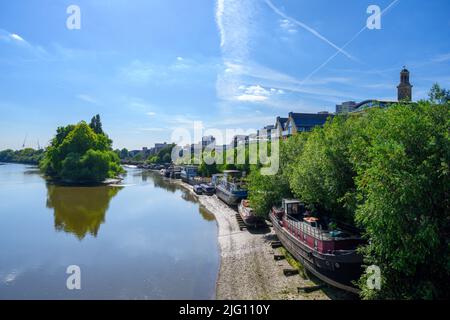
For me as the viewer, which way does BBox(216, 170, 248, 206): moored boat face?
facing the viewer and to the right of the viewer

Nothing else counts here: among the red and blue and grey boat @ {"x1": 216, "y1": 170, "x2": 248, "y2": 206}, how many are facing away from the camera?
0

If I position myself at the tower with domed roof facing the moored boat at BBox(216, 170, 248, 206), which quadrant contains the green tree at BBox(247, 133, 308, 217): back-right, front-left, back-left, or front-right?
front-left

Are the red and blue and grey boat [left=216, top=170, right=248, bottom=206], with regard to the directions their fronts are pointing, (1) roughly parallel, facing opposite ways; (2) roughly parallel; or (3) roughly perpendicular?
roughly parallel
